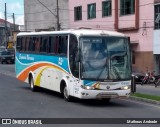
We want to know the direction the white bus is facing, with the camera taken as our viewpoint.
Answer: facing the viewer and to the right of the viewer

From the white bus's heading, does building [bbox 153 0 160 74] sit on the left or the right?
on its left
